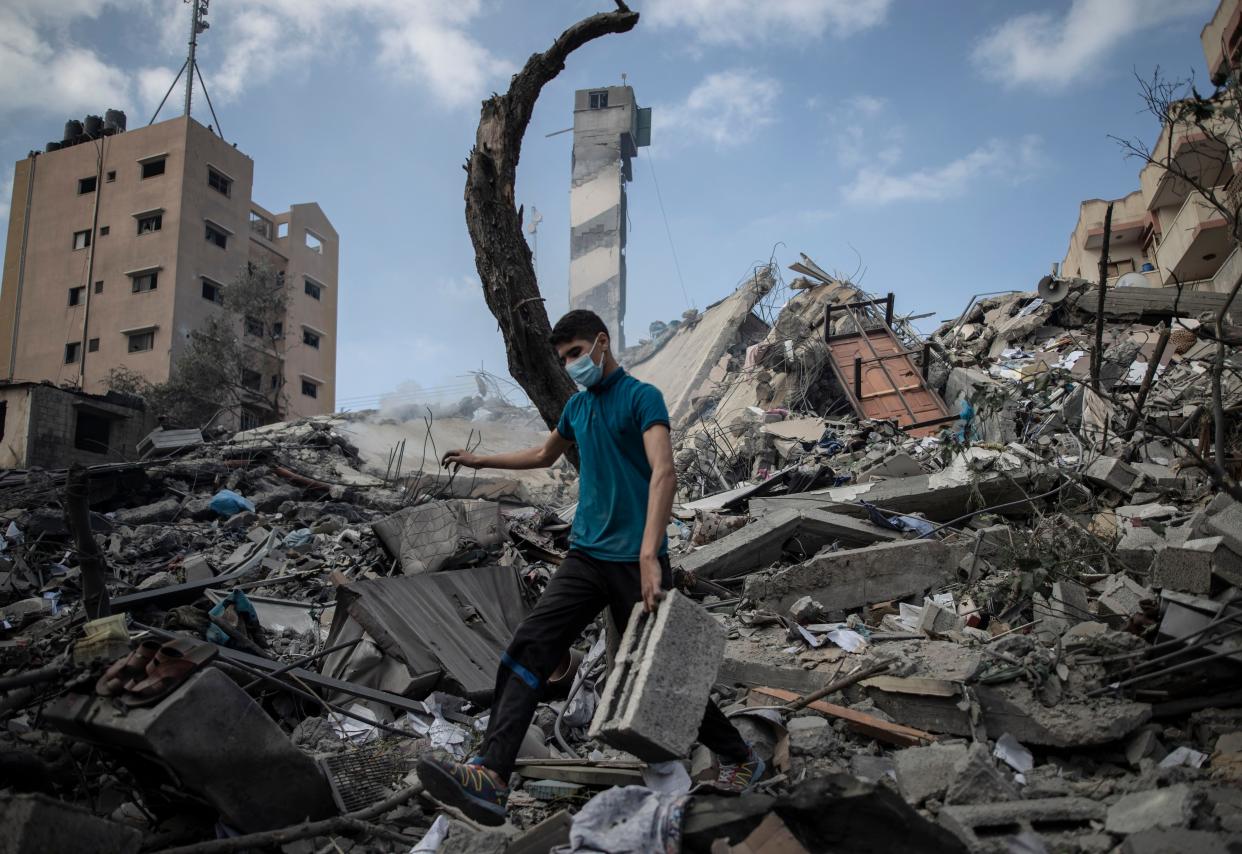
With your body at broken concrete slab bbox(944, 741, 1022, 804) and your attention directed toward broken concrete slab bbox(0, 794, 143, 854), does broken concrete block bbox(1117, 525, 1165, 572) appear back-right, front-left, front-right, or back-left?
back-right

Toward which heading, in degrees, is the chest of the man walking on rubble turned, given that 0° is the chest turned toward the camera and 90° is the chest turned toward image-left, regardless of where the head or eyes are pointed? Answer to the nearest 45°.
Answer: approximately 45°

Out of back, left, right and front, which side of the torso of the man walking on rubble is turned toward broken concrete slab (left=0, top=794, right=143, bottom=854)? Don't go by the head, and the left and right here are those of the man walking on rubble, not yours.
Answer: front

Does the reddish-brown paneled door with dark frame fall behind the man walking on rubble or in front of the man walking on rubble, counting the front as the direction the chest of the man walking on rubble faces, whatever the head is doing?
behind

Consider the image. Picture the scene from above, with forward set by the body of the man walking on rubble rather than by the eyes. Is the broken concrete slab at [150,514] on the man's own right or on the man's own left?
on the man's own right

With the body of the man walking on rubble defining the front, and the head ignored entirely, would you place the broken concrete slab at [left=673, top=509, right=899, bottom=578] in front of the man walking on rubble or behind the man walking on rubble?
behind

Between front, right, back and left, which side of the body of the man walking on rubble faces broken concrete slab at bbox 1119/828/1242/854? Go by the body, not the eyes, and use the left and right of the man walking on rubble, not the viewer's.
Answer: left

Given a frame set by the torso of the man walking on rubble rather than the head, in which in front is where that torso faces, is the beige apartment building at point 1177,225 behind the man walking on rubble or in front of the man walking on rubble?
behind

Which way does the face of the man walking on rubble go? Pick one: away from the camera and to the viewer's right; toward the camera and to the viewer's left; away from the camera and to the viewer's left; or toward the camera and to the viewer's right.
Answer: toward the camera and to the viewer's left

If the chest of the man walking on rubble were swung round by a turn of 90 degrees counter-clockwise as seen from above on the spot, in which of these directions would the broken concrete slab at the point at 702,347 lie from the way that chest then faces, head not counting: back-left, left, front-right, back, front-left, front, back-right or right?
back-left

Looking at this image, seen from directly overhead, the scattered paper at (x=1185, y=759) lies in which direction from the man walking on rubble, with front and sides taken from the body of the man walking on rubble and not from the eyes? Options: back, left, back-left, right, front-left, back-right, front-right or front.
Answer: back-left

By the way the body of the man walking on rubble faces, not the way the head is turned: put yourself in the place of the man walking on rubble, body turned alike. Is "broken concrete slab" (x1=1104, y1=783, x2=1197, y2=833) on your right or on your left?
on your left

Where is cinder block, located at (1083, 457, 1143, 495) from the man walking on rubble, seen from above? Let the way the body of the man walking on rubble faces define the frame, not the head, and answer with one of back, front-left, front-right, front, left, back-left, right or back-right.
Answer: back
